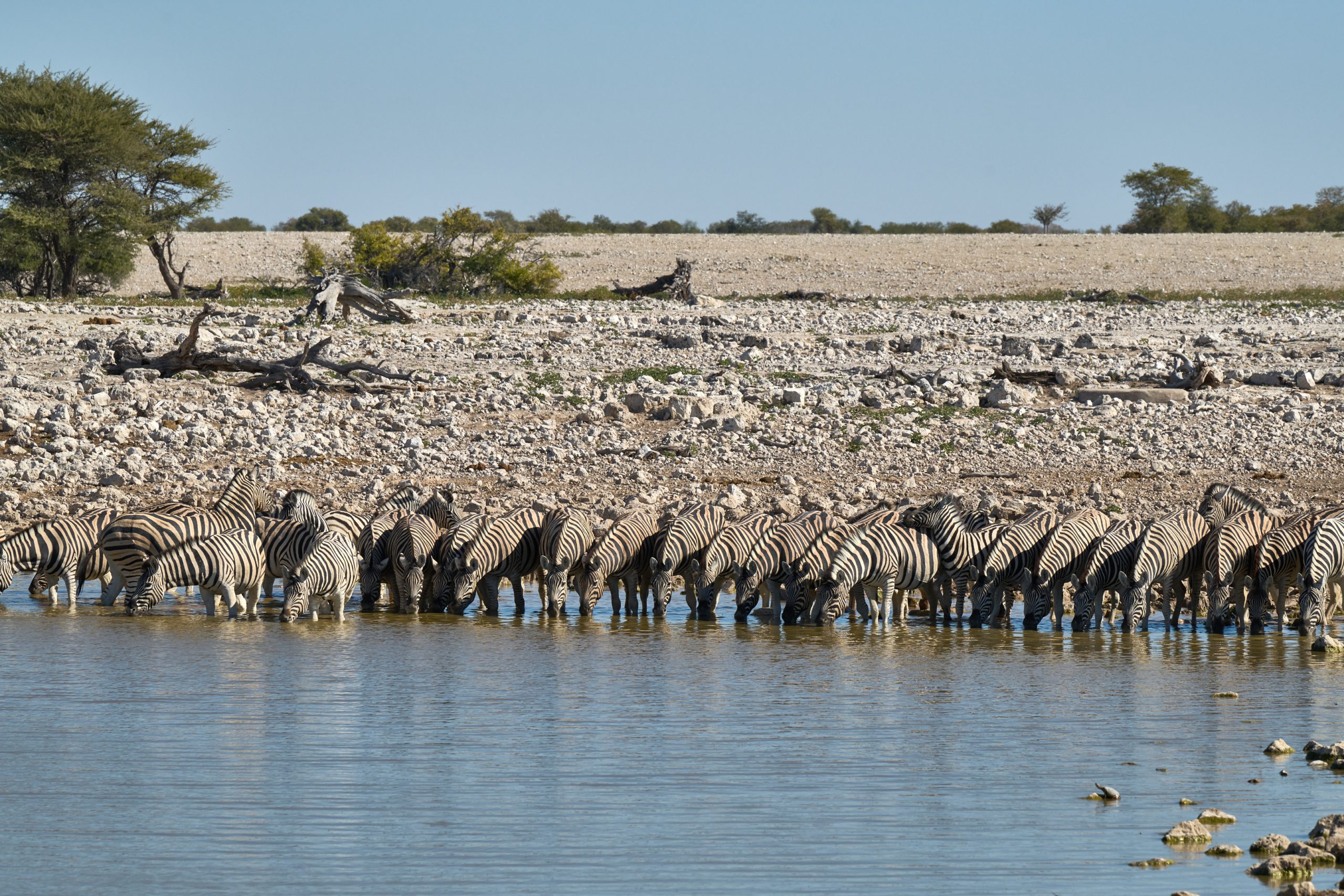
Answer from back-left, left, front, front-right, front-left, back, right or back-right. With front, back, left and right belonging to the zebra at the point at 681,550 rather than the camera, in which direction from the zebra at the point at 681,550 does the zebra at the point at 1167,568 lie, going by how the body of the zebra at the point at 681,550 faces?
back-left

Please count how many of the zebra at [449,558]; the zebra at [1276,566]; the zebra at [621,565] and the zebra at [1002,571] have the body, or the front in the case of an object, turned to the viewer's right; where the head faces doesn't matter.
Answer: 0

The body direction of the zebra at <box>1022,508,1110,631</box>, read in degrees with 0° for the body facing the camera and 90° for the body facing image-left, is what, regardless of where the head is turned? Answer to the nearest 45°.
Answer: approximately 45°

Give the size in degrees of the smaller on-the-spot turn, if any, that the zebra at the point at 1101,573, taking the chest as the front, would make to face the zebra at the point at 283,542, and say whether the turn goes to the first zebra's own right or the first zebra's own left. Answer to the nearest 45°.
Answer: approximately 45° to the first zebra's own right

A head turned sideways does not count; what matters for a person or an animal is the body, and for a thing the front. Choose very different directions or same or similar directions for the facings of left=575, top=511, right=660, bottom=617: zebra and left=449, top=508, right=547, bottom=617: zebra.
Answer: same or similar directions

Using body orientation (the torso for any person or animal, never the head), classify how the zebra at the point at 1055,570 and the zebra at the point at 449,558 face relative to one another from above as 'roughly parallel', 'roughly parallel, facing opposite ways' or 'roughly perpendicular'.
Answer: roughly parallel

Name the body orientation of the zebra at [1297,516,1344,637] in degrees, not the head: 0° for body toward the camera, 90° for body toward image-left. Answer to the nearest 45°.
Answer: approximately 45°

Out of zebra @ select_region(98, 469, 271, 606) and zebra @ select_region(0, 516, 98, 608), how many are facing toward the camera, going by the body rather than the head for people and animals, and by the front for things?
0

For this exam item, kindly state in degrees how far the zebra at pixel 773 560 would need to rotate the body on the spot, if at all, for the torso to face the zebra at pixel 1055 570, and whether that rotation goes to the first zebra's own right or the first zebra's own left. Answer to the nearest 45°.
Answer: approximately 135° to the first zebra's own left

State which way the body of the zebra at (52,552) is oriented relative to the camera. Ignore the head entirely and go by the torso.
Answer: to the viewer's left

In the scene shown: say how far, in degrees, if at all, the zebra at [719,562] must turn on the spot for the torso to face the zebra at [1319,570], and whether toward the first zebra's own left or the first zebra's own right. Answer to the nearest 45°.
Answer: approximately 135° to the first zebra's own left

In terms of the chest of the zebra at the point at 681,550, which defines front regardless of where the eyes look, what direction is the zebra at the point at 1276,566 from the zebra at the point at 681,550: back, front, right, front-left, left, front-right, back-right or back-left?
back-left

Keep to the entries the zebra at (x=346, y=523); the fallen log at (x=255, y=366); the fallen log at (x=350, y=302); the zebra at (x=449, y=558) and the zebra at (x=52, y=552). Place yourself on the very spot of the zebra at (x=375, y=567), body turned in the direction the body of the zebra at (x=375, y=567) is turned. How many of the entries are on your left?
1

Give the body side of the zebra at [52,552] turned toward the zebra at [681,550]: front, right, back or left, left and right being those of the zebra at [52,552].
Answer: back

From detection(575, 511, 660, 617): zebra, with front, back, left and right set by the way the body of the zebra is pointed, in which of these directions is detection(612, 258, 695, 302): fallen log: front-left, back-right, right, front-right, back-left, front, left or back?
back-right

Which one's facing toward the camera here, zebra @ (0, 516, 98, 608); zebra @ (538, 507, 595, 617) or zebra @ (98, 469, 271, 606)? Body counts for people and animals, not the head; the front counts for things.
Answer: zebra @ (538, 507, 595, 617)

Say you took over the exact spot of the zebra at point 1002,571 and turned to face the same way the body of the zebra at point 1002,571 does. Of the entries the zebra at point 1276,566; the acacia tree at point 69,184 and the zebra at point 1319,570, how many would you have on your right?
1
